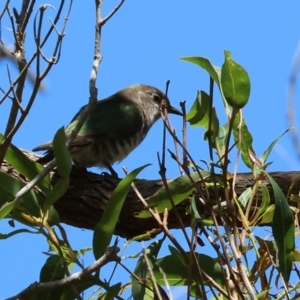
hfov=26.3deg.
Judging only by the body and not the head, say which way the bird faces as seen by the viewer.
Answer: to the viewer's right
